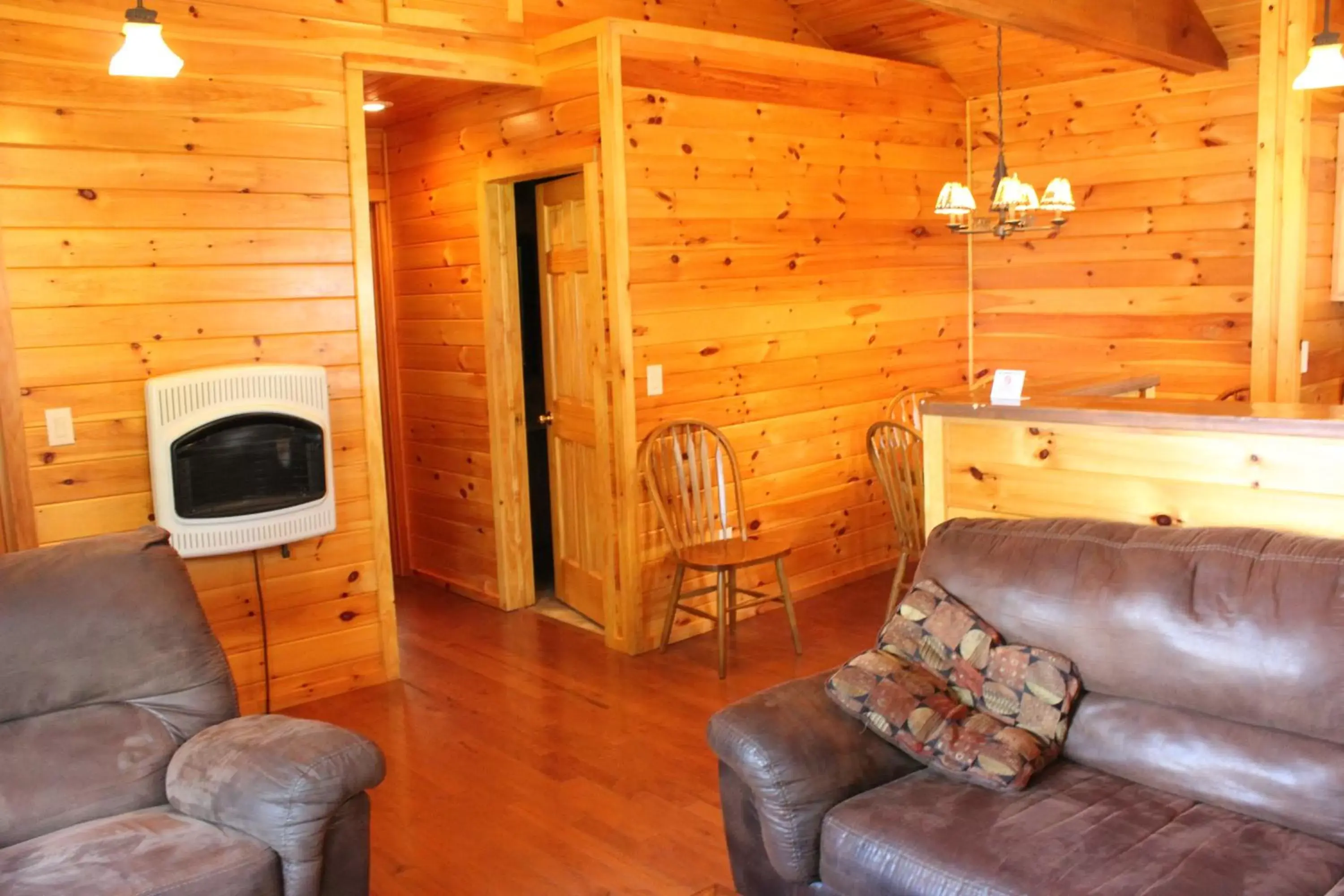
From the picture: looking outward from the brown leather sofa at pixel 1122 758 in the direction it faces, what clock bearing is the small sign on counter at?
The small sign on counter is roughly at 4 o'clock from the brown leather sofa.

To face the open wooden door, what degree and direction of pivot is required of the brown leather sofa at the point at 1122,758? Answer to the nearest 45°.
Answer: approximately 90° to its right

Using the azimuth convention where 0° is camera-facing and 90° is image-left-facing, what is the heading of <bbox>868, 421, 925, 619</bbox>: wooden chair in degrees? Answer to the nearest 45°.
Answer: approximately 225°

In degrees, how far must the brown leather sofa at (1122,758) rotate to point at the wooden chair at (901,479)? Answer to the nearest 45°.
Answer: approximately 135° to its right

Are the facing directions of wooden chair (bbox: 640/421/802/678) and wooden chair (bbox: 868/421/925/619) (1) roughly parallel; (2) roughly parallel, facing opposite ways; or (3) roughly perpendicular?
roughly perpendicular

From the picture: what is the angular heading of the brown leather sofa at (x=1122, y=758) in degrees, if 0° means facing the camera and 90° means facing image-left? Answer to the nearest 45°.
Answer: approximately 45°

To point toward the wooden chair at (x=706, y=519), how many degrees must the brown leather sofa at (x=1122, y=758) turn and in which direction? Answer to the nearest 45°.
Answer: approximately 90° to its right

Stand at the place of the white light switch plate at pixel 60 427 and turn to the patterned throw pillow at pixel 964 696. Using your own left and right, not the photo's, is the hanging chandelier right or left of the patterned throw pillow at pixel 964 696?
left

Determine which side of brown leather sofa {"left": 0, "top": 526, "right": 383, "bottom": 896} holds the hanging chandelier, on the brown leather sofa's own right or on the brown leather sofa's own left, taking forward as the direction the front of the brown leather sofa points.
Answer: on the brown leather sofa's own left

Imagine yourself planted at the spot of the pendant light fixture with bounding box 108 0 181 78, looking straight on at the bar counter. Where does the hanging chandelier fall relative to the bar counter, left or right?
left

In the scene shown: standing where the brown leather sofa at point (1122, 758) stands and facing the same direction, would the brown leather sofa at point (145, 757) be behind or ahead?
ahead

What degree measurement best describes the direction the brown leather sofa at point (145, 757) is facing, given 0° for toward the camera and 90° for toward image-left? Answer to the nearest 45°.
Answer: approximately 315°
